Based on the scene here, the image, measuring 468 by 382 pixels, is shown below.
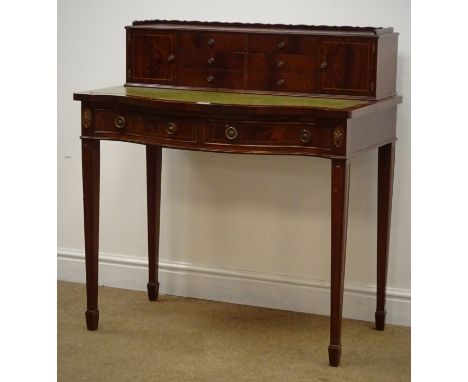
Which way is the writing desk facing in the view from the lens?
facing the viewer and to the left of the viewer
